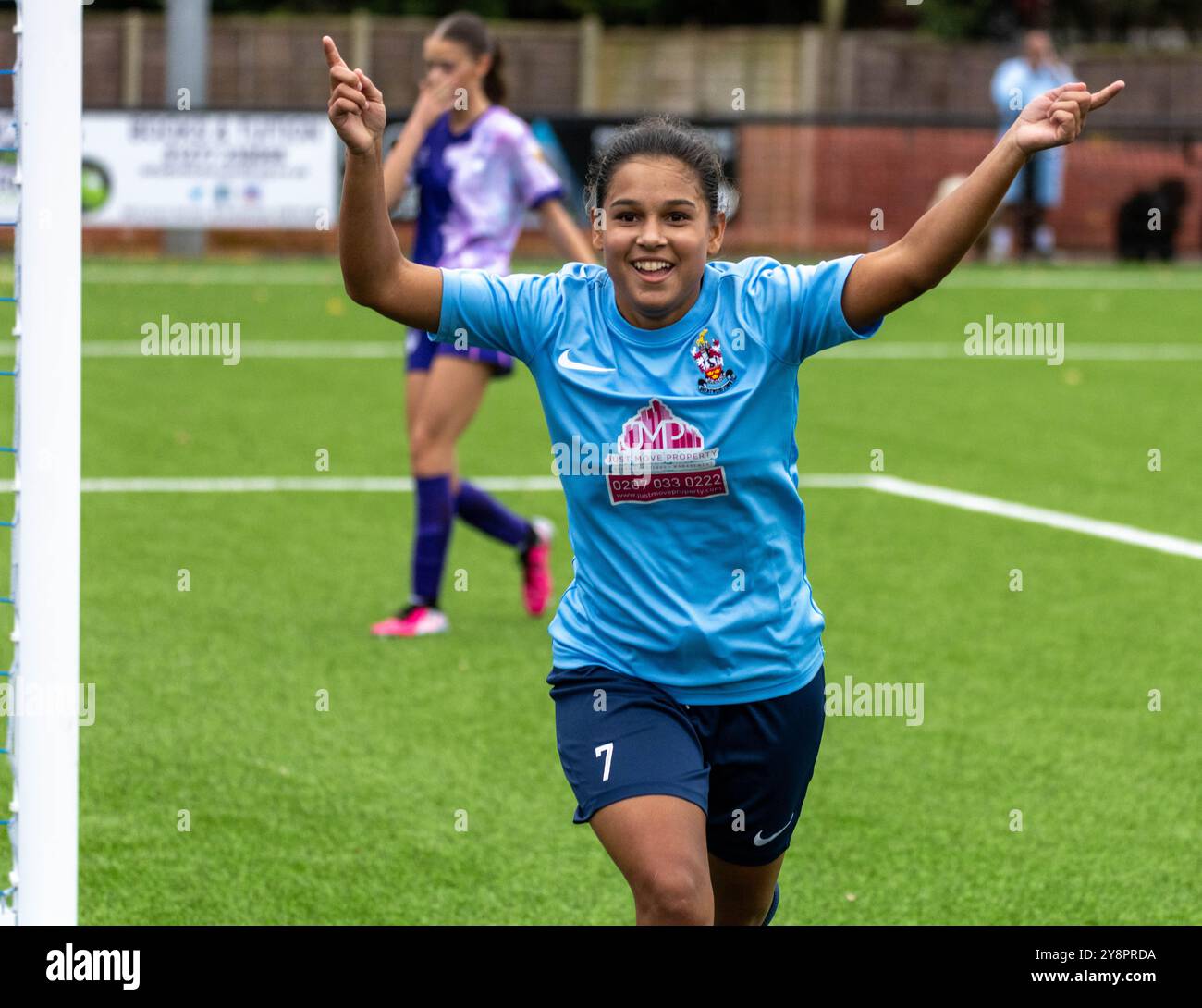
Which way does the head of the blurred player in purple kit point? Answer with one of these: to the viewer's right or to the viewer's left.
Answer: to the viewer's left

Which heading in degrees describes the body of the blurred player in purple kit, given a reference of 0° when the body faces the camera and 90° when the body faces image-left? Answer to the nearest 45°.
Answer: approximately 45°
